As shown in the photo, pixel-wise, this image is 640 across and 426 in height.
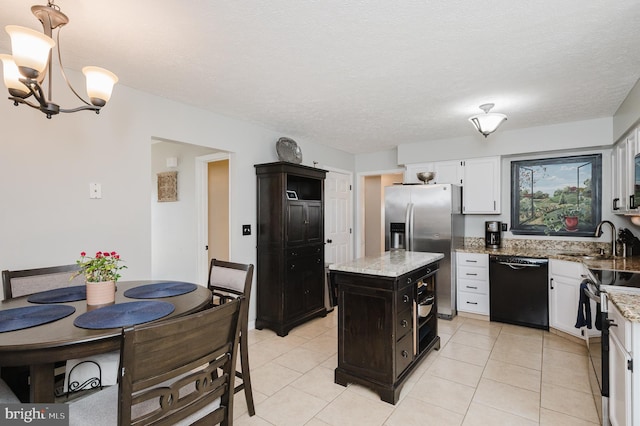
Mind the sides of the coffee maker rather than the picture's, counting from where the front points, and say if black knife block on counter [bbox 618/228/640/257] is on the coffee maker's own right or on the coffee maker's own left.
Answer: on the coffee maker's own left

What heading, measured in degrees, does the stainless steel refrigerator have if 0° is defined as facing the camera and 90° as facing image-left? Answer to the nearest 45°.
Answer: approximately 0°

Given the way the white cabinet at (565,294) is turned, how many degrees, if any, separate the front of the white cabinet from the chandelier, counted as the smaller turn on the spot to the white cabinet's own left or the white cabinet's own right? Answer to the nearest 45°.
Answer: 0° — it already faces it

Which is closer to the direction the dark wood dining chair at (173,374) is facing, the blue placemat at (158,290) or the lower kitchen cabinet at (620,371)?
the blue placemat

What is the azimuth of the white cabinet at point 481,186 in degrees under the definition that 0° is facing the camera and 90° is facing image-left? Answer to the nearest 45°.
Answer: approximately 0°

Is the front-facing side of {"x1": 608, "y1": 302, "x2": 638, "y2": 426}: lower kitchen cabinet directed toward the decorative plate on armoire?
yes

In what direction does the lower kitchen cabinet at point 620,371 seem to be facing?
to the viewer's left
